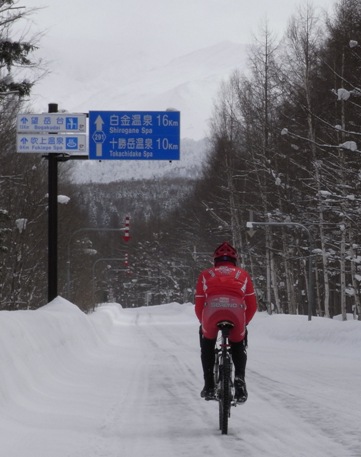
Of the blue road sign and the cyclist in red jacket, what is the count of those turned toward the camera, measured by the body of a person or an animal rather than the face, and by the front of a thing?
1

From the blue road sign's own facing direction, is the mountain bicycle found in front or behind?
in front

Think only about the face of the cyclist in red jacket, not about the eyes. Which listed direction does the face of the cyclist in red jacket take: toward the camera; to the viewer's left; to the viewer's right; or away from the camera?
away from the camera

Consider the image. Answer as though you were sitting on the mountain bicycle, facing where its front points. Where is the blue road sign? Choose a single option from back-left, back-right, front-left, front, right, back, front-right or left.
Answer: front

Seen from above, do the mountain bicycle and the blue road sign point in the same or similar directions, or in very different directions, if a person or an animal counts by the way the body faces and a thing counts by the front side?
very different directions

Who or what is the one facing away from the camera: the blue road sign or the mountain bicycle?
the mountain bicycle

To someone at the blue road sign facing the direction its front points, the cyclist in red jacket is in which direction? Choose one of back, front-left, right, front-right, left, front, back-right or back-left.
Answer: front

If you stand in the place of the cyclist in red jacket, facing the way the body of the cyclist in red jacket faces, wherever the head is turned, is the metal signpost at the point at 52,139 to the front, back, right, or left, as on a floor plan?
front

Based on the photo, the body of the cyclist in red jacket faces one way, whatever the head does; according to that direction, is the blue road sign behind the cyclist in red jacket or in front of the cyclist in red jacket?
in front

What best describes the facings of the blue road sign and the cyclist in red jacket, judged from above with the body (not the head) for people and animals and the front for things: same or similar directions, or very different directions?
very different directions

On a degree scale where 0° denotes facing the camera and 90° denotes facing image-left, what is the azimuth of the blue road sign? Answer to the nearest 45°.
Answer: approximately 0°

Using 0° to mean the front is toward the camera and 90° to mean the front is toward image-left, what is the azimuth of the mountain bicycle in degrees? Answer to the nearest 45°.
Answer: approximately 180°

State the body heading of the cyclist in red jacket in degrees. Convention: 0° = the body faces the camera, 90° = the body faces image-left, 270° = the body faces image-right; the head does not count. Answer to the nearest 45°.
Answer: approximately 180°
